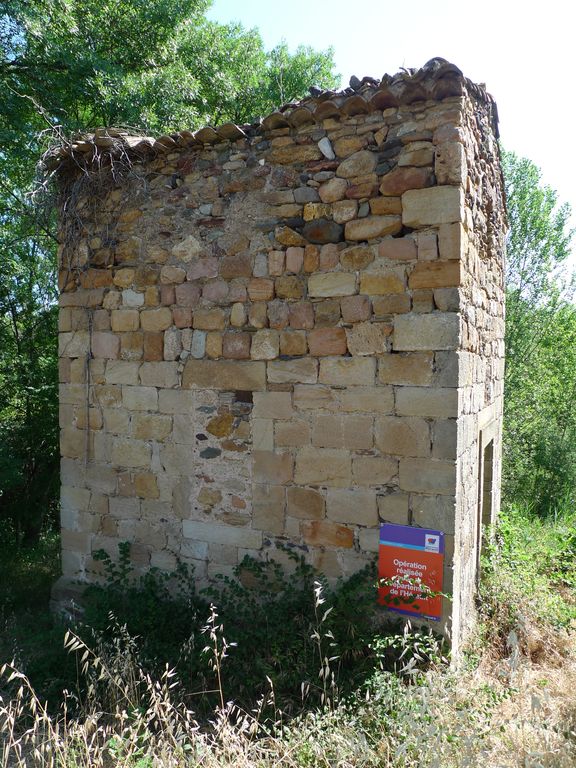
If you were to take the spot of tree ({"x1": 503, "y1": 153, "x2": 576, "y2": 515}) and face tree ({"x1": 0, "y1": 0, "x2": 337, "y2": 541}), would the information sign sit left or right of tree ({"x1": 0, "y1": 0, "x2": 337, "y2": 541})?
left

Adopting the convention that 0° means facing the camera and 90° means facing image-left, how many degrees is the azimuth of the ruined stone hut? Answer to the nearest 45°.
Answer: approximately 270°

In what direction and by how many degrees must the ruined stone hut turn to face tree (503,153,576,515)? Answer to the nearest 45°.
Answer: approximately 45° to its left

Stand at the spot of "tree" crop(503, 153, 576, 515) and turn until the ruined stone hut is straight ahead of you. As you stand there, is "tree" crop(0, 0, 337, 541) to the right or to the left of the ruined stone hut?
right

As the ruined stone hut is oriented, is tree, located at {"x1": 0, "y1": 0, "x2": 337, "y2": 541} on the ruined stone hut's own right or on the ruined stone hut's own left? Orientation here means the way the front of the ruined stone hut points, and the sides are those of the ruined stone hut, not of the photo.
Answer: on the ruined stone hut's own left
